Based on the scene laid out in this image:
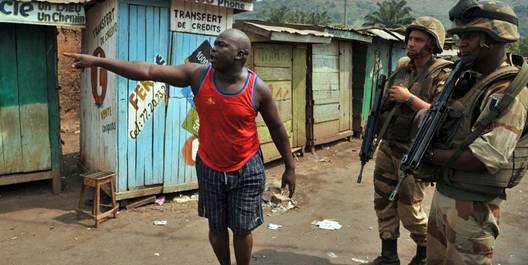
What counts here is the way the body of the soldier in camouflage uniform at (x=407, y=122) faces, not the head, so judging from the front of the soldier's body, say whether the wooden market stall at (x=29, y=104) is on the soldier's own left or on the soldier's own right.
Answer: on the soldier's own right

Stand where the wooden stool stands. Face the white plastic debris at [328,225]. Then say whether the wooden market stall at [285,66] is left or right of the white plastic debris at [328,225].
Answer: left

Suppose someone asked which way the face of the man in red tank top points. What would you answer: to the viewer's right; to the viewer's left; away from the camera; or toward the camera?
to the viewer's left

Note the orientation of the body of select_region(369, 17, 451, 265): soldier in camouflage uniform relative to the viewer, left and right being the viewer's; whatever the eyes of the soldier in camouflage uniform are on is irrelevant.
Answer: facing the viewer and to the left of the viewer

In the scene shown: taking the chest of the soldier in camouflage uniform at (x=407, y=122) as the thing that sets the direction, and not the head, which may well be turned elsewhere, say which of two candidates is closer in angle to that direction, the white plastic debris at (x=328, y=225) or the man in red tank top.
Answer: the man in red tank top

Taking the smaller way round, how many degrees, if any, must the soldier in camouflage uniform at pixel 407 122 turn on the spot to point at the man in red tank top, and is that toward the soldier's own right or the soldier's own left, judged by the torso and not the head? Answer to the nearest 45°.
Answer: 0° — they already face them

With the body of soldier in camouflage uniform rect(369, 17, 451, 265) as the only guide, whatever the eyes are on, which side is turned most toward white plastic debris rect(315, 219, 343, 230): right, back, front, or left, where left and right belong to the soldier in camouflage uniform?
right
